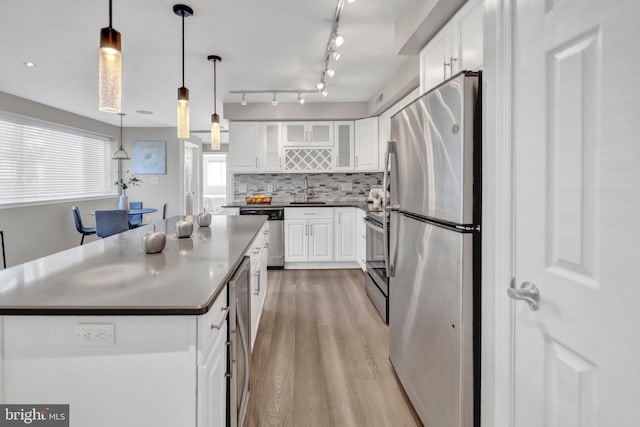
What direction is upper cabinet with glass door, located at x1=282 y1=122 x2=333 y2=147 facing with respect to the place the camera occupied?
facing the viewer

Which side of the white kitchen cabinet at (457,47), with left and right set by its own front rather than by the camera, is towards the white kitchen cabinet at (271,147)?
right

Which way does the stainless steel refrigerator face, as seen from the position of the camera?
facing the viewer and to the left of the viewer

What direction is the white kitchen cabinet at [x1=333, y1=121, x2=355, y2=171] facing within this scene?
toward the camera

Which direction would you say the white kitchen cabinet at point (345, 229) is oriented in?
toward the camera

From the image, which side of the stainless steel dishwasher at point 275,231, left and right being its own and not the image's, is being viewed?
front

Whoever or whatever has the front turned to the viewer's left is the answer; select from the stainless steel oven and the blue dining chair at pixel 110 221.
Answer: the stainless steel oven

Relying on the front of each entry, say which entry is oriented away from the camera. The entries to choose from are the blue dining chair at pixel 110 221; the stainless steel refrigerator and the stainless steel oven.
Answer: the blue dining chair

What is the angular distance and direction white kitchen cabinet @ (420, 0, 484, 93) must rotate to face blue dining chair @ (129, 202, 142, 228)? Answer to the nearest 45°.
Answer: approximately 90° to its right

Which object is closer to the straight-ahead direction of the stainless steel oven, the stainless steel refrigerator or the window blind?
the window blind

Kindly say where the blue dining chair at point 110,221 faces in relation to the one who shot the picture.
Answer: facing away from the viewer

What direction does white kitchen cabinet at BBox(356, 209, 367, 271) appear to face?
to the viewer's left

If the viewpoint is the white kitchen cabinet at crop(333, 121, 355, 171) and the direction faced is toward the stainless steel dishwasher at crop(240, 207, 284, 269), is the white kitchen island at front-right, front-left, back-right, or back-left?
front-left

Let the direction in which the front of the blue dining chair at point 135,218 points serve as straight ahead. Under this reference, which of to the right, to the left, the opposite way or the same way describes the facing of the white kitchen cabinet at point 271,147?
the same way
